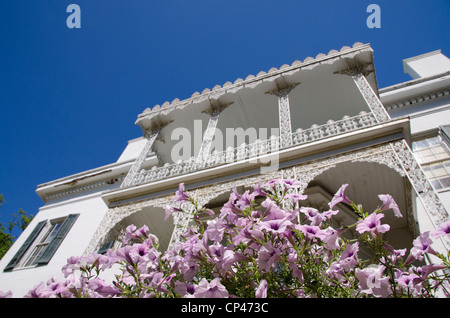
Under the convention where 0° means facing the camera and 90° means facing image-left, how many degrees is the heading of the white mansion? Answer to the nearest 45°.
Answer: approximately 0°
